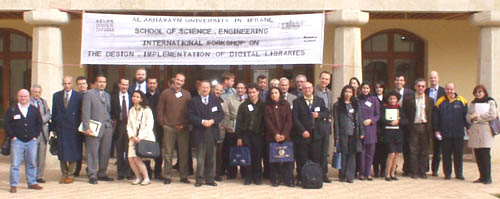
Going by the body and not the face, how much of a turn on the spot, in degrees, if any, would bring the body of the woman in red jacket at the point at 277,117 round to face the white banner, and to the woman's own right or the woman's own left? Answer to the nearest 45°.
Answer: approximately 135° to the woman's own right

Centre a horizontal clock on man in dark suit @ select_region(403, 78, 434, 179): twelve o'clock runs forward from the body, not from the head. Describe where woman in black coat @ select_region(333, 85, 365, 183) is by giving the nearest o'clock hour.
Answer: The woman in black coat is roughly at 2 o'clock from the man in dark suit.

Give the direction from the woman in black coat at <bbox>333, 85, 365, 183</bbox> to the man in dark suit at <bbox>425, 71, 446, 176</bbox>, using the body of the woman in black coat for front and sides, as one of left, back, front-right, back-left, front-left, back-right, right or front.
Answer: back-left

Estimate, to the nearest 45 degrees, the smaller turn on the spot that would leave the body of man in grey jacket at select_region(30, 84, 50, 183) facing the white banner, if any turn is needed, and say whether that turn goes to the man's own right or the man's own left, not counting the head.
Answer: approximately 90° to the man's own left

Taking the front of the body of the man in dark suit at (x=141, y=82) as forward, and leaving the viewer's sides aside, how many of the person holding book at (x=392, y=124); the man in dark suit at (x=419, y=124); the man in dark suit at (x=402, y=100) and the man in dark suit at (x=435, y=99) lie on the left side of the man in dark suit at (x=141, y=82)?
4

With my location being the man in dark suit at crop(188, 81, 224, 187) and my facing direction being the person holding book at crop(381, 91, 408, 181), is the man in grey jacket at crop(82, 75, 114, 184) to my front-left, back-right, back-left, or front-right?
back-left

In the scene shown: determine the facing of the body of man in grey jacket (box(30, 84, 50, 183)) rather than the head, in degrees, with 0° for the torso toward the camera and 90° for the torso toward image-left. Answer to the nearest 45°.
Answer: approximately 0°

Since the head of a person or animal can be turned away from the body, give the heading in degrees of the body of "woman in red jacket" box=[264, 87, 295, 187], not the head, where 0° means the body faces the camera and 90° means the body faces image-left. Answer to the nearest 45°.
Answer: approximately 0°

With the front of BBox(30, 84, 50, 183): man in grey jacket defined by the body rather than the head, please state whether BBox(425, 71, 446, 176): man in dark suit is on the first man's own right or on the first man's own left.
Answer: on the first man's own left
